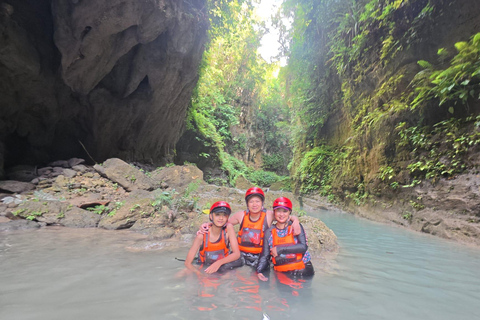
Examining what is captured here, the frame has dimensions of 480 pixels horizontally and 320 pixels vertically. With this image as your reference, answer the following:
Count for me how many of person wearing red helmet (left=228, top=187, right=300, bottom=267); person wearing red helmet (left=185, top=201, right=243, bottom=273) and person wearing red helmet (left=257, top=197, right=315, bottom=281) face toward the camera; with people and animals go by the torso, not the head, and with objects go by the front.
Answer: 3

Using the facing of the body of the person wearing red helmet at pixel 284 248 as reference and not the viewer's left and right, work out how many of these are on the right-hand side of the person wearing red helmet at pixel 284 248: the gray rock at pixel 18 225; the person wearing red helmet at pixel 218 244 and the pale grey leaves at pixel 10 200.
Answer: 3

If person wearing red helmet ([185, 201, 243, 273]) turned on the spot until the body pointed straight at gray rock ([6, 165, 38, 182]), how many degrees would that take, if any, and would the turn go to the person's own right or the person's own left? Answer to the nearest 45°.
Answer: approximately 135° to the person's own right

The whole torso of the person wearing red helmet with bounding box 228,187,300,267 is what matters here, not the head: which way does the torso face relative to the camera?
toward the camera

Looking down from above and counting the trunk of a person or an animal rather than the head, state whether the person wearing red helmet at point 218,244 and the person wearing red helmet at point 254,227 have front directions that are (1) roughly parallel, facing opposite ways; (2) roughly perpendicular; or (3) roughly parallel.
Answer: roughly parallel

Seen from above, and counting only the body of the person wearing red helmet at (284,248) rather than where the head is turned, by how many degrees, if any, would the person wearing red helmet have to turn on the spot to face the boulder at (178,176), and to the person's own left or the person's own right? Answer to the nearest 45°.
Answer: approximately 135° to the person's own right

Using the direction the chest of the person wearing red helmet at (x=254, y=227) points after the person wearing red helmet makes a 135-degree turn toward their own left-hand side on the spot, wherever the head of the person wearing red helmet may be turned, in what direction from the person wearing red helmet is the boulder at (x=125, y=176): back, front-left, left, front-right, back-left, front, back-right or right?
left

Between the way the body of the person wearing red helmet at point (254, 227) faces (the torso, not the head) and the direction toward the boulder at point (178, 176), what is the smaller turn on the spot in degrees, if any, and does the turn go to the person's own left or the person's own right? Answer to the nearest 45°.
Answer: approximately 135° to the person's own right

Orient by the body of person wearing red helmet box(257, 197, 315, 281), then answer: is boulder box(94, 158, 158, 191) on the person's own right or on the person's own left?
on the person's own right
